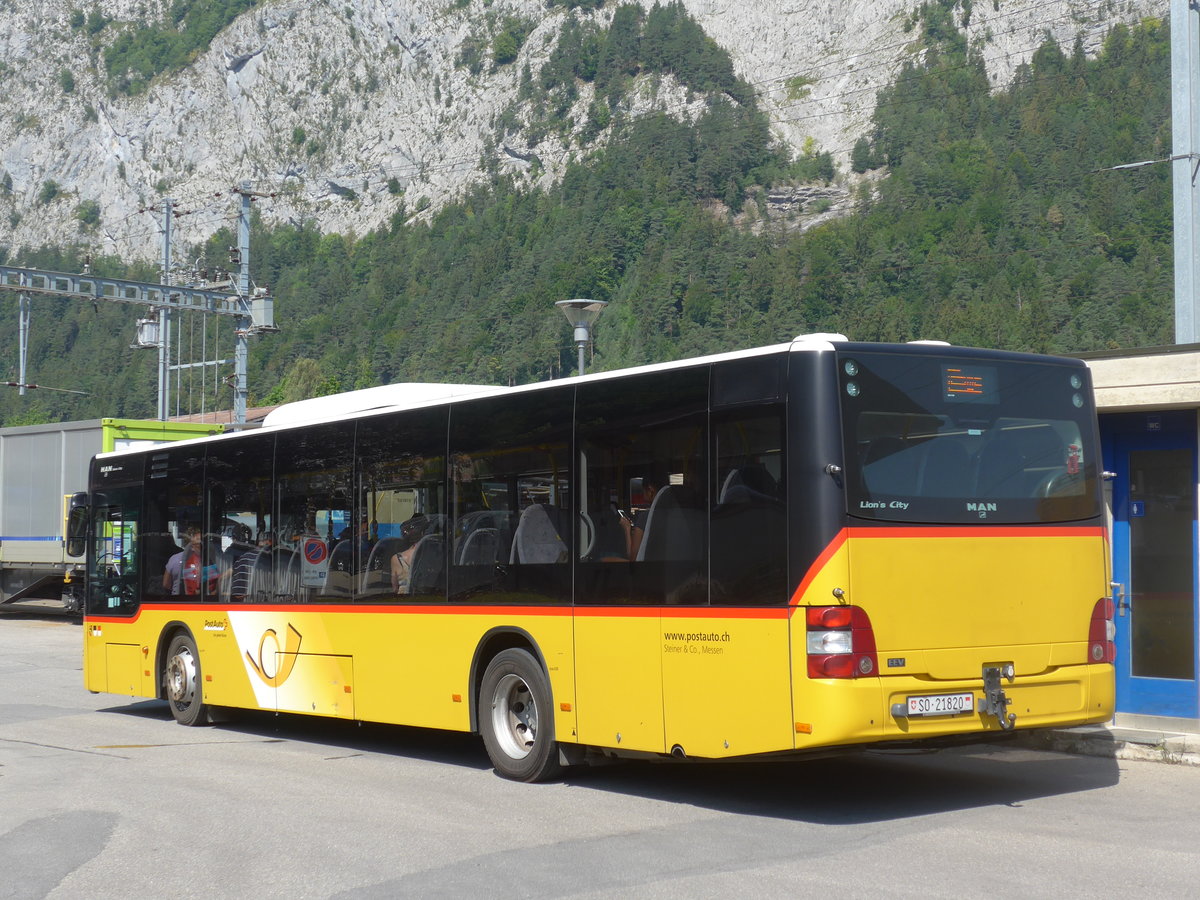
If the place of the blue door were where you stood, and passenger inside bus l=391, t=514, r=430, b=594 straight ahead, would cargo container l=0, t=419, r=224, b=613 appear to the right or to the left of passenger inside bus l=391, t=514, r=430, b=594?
right

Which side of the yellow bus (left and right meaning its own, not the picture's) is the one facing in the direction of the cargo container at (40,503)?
front

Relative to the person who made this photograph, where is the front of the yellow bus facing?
facing away from the viewer and to the left of the viewer

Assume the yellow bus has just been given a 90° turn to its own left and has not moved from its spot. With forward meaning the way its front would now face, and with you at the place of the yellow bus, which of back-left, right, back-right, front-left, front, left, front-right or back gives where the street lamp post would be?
back-right
